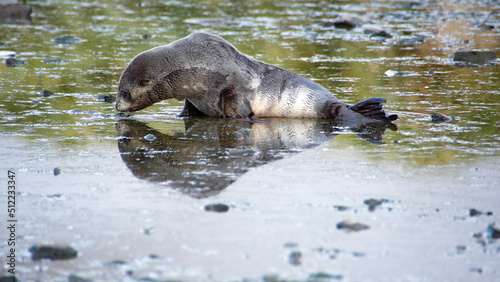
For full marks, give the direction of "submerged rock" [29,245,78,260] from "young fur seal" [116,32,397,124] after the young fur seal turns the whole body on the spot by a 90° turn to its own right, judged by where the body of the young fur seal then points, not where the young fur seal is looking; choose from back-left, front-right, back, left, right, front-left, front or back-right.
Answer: back

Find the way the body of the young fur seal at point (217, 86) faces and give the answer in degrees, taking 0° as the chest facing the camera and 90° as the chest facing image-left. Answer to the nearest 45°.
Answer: approximately 90°

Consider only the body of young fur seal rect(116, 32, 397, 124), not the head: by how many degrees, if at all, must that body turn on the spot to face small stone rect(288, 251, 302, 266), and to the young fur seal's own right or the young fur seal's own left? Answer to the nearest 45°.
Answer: approximately 90° to the young fur seal's own left

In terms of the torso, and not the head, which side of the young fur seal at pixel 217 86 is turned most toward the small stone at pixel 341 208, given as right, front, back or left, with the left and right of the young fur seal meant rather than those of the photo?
left

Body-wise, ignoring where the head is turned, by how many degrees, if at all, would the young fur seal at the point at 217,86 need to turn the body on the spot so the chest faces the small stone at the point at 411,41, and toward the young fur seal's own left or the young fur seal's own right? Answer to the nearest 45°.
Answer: approximately 135° to the young fur seal's own right

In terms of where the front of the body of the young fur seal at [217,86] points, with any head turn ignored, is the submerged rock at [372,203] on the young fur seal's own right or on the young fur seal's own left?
on the young fur seal's own left

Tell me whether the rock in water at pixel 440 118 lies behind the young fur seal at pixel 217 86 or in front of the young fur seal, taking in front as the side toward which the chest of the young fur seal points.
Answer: behind

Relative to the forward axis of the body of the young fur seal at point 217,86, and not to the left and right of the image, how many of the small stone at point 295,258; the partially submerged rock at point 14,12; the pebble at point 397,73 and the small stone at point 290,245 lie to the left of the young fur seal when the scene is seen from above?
2

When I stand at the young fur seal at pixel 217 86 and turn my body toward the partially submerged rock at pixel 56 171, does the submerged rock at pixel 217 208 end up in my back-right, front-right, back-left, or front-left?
front-left

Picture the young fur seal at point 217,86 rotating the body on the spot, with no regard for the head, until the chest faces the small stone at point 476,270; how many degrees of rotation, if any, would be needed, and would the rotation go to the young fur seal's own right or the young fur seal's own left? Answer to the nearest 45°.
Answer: approximately 90° to the young fur seal's own left

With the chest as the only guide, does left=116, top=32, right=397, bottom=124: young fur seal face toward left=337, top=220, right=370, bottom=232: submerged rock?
no

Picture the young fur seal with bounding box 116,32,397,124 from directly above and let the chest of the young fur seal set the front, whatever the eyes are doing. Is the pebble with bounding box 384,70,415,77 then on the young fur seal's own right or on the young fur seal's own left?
on the young fur seal's own right

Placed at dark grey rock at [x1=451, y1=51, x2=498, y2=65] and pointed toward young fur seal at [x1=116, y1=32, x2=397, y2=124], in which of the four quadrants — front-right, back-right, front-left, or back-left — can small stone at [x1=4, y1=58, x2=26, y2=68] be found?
front-right

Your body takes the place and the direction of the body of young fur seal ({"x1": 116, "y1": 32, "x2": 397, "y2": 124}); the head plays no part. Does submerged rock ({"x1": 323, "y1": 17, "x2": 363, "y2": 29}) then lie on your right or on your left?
on your right

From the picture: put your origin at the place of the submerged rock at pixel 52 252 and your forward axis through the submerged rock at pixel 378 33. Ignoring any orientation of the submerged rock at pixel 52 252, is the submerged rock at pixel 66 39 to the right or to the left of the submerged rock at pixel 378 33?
left

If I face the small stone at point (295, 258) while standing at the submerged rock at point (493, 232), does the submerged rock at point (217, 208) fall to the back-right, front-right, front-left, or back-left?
front-right

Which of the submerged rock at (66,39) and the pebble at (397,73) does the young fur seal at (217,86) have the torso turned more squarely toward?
the submerged rock

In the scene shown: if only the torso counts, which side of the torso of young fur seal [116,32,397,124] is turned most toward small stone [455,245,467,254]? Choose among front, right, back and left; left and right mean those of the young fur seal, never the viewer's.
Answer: left

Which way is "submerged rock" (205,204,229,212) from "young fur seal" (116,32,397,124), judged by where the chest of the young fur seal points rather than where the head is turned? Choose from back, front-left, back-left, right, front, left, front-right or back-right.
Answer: left

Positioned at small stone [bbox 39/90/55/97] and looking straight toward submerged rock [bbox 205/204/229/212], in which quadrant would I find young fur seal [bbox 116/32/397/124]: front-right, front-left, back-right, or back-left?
front-left

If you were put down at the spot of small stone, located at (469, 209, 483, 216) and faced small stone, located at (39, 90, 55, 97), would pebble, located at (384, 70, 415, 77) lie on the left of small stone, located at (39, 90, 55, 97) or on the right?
right

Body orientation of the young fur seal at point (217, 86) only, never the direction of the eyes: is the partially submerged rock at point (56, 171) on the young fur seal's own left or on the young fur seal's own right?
on the young fur seal's own left
